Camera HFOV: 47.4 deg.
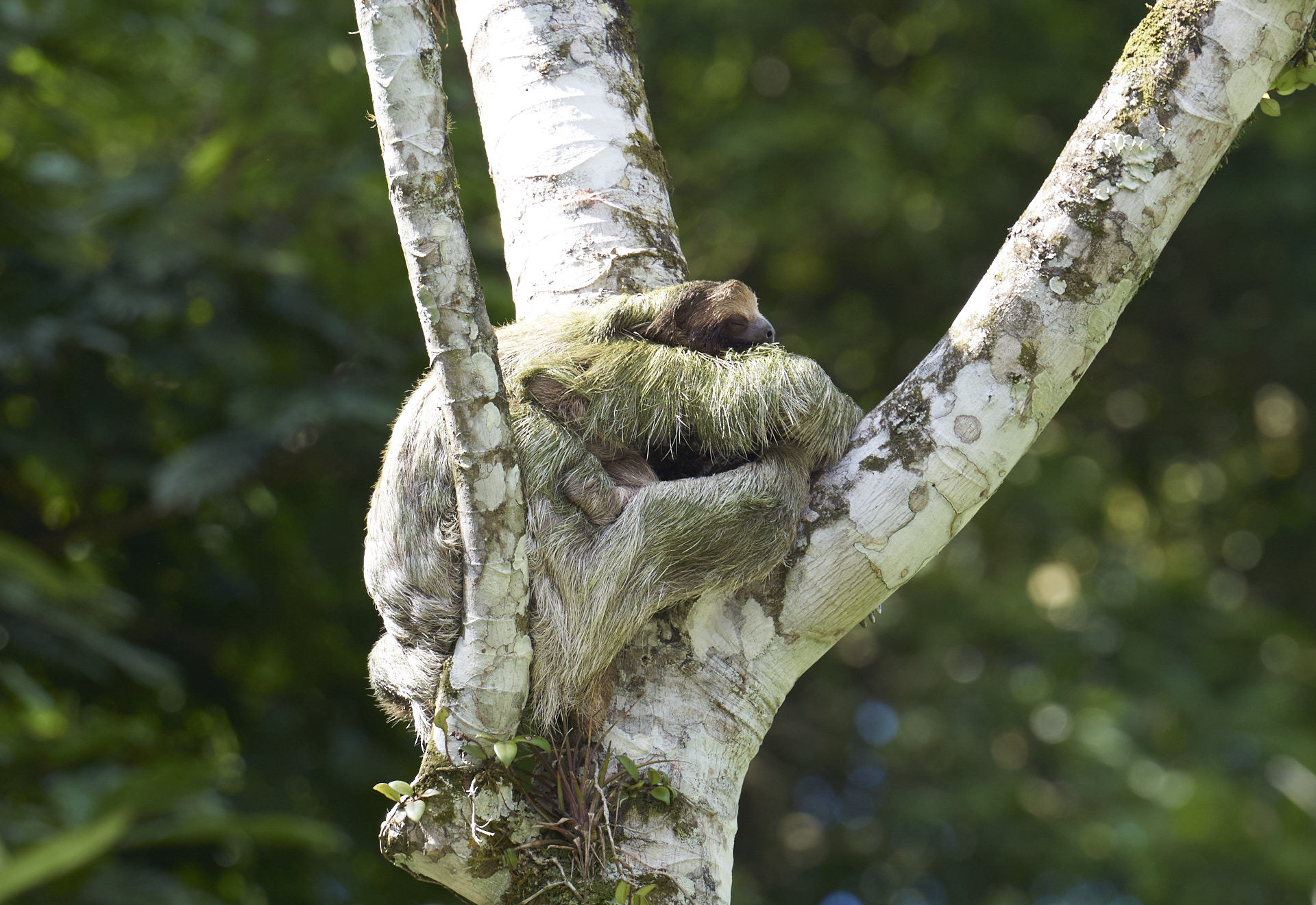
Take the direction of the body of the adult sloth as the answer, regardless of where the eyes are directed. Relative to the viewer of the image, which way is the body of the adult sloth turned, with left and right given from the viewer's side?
facing to the right of the viewer
